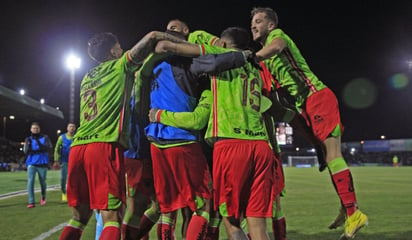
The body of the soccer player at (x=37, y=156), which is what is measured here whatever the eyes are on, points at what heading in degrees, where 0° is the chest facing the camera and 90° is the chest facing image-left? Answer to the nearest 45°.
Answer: approximately 0°

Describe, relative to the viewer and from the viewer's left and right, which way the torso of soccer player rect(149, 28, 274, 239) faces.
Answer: facing away from the viewer and to the left of the viewer

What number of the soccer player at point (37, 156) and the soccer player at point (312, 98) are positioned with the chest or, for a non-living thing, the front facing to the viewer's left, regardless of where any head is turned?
1

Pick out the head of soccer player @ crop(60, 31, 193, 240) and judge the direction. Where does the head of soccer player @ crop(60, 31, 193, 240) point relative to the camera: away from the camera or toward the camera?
away from the camera

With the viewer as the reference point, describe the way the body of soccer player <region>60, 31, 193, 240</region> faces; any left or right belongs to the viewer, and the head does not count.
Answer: facing away from the viewer and to the right of the viewer

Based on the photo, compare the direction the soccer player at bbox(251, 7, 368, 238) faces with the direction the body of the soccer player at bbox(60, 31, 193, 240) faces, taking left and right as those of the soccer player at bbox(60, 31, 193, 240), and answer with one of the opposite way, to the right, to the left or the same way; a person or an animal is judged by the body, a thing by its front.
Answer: to the left

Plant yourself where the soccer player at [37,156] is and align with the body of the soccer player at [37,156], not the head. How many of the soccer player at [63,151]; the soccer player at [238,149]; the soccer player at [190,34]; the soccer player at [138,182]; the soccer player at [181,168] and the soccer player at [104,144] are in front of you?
5

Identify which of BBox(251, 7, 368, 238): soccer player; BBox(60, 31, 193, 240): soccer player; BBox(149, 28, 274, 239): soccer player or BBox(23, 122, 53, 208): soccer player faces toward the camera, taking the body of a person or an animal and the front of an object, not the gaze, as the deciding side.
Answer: BBox(23, 122, 53, 208): soccer player

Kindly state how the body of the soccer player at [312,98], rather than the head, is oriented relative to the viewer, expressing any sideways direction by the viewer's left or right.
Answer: facing to the left of the viewer
